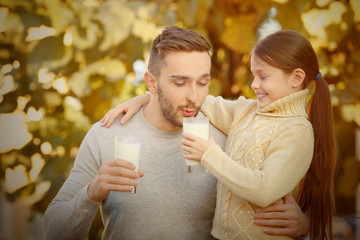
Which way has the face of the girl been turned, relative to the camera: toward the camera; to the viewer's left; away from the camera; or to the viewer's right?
to the viewer's left
